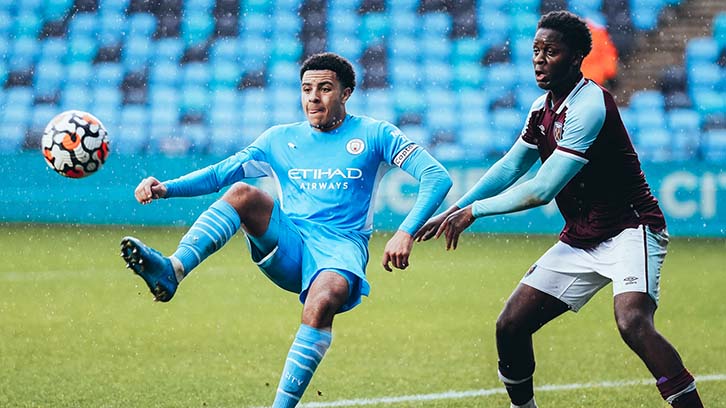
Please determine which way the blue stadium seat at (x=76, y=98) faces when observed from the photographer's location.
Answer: facing the viewer

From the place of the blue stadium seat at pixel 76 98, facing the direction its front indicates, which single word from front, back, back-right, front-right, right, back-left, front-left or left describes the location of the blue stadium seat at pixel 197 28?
left

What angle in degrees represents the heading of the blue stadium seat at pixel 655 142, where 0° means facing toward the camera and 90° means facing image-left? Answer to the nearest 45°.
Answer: approximately 0°

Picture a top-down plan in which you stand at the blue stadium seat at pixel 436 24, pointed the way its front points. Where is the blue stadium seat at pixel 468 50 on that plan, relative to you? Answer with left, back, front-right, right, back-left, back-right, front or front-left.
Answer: front-left

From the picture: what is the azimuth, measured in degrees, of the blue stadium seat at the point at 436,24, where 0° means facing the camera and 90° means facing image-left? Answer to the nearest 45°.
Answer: approximately 0°

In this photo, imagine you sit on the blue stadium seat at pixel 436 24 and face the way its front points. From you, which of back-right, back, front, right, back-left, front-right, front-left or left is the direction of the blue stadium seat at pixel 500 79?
front-left

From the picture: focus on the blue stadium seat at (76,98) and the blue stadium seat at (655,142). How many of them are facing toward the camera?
2

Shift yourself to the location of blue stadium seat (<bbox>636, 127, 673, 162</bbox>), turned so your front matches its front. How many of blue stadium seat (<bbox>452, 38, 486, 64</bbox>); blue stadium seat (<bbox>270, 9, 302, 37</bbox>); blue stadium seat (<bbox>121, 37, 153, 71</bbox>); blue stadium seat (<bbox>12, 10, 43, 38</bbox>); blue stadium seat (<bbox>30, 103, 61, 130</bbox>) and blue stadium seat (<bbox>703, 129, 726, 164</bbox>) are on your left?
1

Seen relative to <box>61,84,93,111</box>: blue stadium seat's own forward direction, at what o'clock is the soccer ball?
The soccer ball is roughly at 12 o'clock from the blue stadium seat.

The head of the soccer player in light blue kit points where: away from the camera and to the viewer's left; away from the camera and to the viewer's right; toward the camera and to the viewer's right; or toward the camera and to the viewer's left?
toward the camera and to the viewer's left

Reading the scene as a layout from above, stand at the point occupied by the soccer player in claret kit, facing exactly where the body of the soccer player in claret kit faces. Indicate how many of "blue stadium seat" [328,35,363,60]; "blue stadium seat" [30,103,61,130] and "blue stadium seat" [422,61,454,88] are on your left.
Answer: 0

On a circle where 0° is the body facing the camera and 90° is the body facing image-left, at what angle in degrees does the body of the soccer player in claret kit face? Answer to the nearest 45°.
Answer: approximately 45°

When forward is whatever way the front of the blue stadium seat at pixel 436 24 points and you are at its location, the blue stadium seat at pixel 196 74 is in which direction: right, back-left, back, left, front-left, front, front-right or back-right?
right

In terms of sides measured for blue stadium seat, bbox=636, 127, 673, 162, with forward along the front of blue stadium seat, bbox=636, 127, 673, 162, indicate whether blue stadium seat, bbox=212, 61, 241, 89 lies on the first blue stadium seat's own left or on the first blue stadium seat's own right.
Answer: on the first blue stadium seat's own right

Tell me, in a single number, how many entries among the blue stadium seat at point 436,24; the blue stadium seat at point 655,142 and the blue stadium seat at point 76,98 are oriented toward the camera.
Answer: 3

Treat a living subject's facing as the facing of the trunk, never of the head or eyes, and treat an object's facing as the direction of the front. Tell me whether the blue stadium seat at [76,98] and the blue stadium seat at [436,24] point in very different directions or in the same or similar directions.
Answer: same or similar directions
